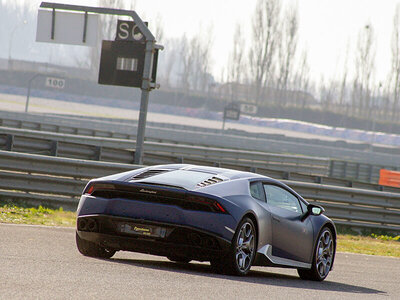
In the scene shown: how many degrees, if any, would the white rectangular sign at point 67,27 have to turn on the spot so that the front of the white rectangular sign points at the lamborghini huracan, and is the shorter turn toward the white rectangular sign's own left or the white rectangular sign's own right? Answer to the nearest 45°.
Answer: approximately 180°

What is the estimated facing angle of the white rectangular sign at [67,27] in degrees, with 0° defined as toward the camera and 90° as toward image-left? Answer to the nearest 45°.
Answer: approximately 180°

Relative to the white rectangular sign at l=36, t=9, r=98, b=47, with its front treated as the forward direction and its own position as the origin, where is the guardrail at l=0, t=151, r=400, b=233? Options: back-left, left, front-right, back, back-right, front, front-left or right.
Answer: back

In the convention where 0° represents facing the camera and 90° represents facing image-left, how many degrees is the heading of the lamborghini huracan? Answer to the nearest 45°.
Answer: approximately 225°

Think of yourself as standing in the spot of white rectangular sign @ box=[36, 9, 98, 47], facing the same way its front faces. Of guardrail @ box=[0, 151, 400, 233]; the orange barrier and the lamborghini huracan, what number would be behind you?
2

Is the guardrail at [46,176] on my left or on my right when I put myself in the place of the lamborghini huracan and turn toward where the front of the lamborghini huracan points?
on my left
